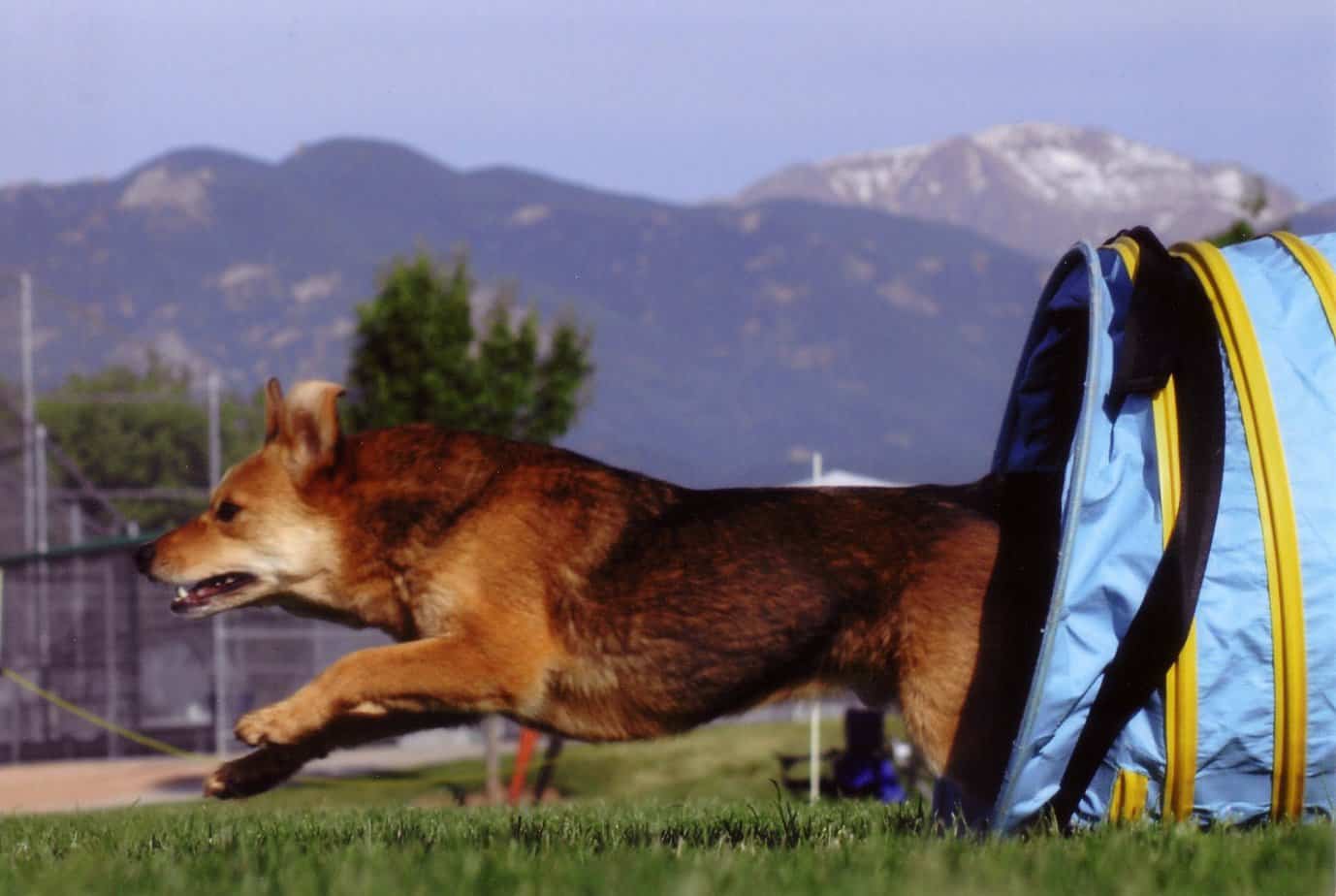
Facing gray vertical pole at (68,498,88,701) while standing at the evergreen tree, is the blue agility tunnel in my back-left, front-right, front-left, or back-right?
back-left

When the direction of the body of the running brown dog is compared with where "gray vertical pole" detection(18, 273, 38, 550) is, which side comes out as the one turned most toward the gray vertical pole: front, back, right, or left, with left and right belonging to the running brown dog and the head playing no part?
right

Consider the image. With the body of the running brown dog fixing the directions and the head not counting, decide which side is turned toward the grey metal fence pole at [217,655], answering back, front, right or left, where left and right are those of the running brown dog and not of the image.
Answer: right

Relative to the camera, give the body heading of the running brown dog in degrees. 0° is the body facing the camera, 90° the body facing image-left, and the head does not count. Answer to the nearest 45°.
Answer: approximately 90°

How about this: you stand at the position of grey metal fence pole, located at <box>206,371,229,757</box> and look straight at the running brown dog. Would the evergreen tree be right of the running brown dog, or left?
left

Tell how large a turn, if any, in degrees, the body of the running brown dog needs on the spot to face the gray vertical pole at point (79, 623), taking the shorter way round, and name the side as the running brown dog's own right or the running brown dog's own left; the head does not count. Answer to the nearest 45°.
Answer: approximately 90° to the running brown dog's own right
